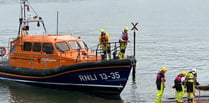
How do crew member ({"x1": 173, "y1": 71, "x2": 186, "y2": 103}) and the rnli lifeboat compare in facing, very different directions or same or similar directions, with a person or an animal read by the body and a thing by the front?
same or similar directions
